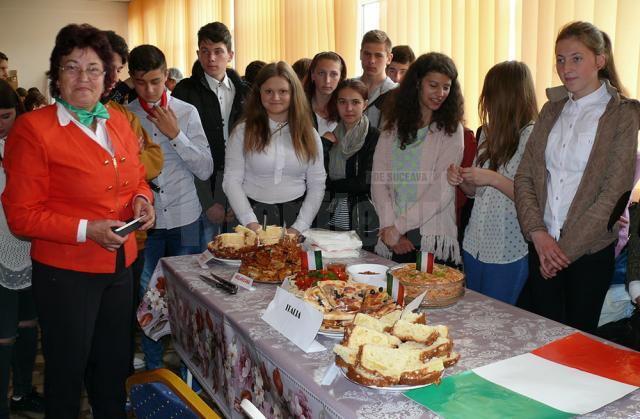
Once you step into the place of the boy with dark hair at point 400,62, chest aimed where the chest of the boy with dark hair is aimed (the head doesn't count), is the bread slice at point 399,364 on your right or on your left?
on your left

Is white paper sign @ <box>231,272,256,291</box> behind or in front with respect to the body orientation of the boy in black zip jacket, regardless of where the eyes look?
in front

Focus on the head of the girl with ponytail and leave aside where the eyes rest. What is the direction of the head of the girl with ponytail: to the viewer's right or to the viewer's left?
to the viewer's left

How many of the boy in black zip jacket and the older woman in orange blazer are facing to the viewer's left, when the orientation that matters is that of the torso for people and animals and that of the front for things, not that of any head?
0

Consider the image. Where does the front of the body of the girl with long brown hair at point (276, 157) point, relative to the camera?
toward the camera

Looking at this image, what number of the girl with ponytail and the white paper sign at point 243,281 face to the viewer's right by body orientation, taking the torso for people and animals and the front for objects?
0

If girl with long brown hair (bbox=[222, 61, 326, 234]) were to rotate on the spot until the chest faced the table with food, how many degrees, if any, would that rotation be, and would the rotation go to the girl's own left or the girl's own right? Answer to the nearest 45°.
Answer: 0° — they already face it

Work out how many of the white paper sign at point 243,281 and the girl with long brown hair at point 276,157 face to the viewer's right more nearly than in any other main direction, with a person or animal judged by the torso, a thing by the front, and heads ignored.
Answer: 0

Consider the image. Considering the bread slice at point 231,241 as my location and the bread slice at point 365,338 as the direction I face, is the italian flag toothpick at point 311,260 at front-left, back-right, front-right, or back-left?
front-left

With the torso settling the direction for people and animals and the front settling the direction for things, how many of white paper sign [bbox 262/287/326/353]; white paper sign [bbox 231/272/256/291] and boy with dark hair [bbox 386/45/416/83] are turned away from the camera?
0

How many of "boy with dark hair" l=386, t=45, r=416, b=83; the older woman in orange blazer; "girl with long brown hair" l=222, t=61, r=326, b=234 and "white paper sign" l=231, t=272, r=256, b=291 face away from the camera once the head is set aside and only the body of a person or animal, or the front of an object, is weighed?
0

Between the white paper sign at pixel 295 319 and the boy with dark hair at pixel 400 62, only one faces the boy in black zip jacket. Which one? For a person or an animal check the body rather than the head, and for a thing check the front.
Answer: the boy with dark hair
